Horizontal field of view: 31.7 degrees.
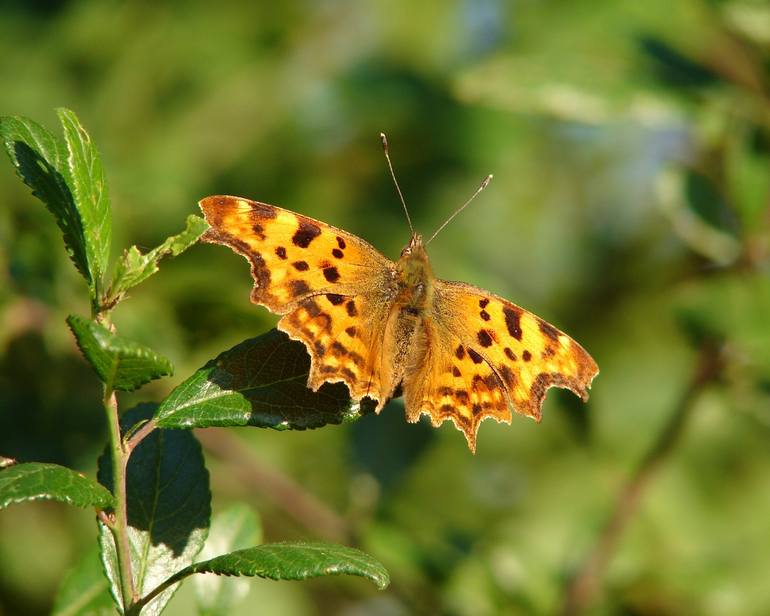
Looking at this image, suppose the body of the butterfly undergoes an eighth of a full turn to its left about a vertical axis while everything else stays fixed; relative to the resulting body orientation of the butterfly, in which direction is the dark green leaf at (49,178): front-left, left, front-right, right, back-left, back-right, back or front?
left

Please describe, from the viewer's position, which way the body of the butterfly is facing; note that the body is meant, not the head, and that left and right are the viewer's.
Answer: facing away from the viewer

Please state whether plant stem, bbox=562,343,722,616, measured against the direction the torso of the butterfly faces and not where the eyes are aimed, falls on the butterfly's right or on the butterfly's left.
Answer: on the butterfly's right
